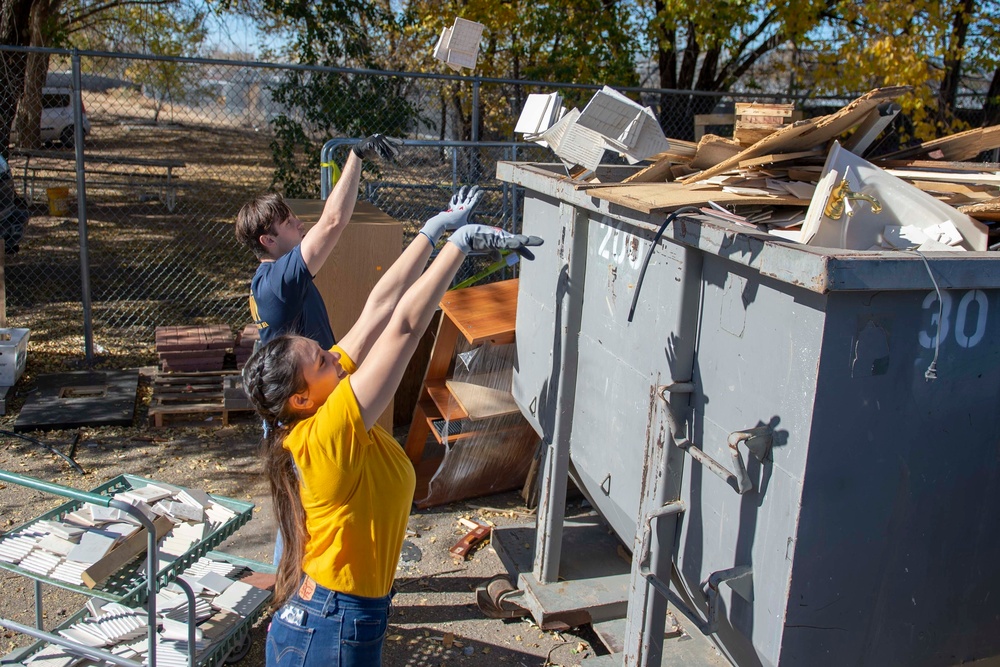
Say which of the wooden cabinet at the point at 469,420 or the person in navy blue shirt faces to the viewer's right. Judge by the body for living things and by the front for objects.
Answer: the person in navy blue shirt

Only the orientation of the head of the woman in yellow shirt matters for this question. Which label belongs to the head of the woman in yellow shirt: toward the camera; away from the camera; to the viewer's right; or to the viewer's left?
to the viewer's right

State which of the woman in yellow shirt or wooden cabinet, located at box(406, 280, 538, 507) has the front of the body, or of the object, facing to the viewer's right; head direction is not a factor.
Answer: the woman in yellow shirt

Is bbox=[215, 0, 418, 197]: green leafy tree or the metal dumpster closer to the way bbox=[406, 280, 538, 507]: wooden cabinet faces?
the metal dumpster

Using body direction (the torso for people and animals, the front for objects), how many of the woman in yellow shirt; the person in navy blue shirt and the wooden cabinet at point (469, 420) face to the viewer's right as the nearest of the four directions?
2

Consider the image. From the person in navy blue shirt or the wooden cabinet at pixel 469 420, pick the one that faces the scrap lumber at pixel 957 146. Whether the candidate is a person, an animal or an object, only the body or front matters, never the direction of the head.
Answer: the person in navy blue shirt

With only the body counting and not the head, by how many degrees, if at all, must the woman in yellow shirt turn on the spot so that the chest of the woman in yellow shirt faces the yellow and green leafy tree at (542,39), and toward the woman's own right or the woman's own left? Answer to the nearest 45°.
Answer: approximately 90° to the woman's own left

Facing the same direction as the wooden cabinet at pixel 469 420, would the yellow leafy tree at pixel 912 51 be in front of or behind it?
behind

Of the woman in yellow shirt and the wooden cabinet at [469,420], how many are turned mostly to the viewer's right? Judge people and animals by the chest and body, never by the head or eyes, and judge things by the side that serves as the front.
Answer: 1

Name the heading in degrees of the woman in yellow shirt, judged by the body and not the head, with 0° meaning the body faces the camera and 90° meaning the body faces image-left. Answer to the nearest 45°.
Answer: approximately 270°

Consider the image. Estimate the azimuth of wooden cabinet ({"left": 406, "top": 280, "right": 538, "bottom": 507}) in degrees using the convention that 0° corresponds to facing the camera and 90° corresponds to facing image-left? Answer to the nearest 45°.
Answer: approximately 45°

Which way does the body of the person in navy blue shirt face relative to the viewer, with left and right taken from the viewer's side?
facing to the right of the viewer

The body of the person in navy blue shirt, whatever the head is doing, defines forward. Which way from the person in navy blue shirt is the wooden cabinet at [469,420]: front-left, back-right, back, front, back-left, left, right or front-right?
front-left

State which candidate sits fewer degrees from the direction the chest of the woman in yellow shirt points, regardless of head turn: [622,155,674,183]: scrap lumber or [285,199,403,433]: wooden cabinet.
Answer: the scrap lumber

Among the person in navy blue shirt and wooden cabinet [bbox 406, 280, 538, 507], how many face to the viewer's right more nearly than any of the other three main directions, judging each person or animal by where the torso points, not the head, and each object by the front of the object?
1
